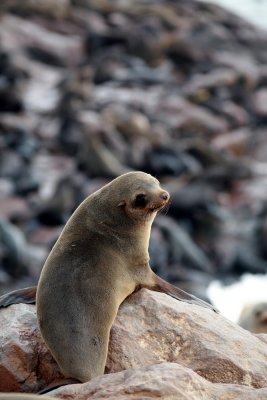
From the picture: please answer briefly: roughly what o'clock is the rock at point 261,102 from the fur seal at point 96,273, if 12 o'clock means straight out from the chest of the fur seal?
The rock is roughly at 11 o'clock from the fur seal.

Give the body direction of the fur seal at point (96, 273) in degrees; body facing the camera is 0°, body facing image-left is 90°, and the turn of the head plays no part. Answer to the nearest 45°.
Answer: approximately 225°

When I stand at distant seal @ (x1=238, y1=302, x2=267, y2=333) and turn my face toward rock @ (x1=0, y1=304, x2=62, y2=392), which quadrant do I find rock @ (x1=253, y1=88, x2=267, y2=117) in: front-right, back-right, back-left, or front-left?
back-right
